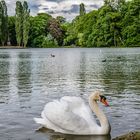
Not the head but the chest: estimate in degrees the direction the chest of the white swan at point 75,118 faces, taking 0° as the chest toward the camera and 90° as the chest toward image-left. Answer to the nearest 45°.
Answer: approximately 270°
